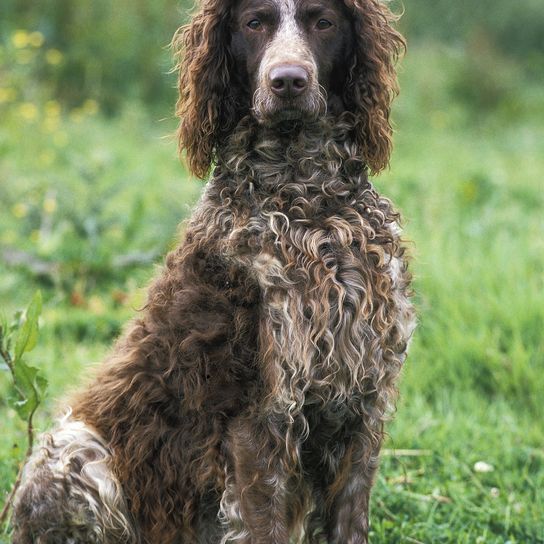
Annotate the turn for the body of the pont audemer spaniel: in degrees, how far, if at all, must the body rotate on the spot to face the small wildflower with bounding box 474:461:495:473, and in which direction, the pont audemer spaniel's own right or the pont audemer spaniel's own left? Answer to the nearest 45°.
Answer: approximately 90° to the pont audemer spaniel's own left

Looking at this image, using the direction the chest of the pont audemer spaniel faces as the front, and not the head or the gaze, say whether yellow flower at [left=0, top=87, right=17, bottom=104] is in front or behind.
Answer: behind

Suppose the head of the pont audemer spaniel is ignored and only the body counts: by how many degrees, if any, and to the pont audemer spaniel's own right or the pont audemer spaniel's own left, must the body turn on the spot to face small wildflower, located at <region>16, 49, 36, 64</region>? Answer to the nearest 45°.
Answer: approximately 135° to the pont audemer spaniel's own left

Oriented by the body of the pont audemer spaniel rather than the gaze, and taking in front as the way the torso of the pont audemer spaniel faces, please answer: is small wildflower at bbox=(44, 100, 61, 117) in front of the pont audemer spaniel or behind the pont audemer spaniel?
behind

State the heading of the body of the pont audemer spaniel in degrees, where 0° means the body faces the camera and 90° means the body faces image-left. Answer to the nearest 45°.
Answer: approximately 315°

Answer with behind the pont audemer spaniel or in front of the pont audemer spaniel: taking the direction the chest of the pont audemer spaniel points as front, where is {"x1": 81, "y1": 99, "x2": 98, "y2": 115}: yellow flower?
behind

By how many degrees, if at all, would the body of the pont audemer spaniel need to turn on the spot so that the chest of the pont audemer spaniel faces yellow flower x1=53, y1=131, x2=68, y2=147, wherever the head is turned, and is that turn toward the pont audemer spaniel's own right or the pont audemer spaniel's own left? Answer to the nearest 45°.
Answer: approximately 135° to the pont audemer spaniel's own left

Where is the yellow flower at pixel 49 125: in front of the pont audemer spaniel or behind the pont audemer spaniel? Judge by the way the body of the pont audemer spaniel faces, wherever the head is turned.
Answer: behind

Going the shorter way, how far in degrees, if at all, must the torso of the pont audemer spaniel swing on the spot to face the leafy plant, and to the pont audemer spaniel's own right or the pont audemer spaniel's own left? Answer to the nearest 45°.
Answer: approximately 135° to the pont audemer spaniel's own right
